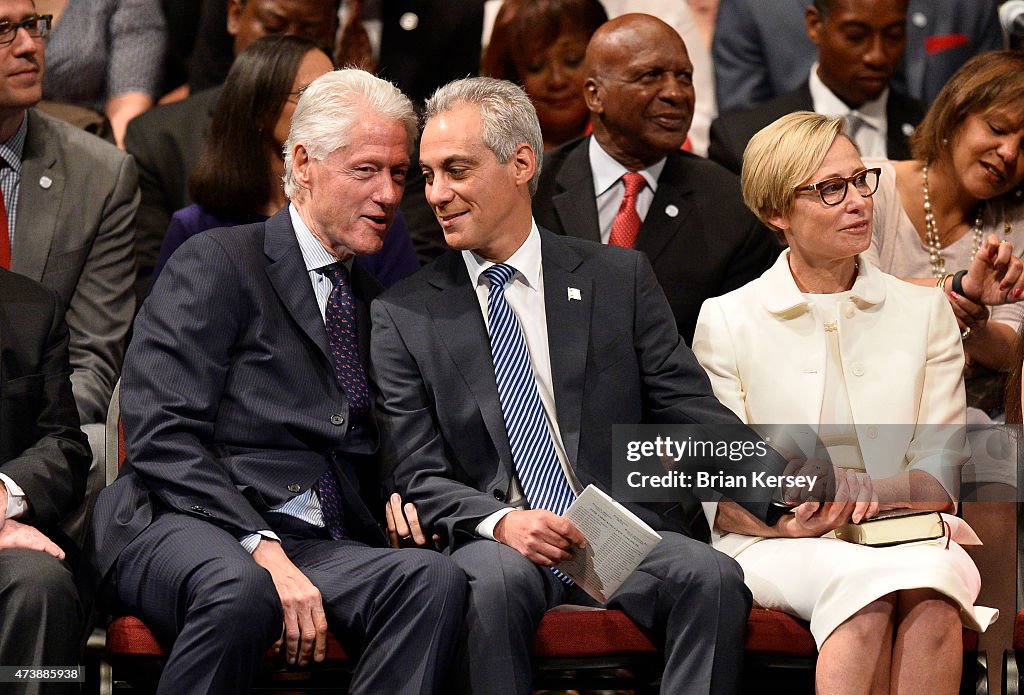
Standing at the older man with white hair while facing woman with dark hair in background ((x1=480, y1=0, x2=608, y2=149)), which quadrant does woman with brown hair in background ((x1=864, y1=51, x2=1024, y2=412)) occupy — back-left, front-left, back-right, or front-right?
front-right

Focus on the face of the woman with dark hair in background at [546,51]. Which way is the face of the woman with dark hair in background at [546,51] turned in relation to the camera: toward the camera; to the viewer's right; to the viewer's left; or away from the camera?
toward the camera

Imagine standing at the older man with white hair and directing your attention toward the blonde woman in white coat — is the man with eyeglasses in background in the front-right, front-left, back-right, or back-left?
back-left

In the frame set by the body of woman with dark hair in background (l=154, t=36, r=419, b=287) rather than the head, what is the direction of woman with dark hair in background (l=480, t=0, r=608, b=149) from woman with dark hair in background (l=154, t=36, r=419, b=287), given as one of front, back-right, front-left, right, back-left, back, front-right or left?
left

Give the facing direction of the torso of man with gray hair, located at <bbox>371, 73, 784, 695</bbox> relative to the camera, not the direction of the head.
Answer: toward the camera

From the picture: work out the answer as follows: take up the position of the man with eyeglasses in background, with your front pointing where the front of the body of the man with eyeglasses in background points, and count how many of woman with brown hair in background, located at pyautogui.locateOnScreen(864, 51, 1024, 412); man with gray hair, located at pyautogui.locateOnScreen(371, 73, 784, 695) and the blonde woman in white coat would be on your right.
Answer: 0

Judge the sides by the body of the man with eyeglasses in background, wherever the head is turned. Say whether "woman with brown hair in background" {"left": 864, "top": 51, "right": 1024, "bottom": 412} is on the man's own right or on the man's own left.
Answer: on the man's own left

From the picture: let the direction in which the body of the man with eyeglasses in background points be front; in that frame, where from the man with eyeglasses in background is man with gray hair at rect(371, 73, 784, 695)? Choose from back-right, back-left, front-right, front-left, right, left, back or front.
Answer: front-left

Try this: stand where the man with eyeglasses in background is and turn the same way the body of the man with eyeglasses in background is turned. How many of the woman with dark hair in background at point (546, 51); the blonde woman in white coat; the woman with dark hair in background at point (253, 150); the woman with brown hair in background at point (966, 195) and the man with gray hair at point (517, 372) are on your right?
0

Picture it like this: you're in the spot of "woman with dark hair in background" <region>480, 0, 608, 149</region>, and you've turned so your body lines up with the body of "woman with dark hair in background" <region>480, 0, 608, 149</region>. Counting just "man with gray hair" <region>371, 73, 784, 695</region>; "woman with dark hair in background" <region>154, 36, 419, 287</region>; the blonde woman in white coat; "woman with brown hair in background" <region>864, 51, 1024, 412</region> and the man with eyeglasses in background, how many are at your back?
0

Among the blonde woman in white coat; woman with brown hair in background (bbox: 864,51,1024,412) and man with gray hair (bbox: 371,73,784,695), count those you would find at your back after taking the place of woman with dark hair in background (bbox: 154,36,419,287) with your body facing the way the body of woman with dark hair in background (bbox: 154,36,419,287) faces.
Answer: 0

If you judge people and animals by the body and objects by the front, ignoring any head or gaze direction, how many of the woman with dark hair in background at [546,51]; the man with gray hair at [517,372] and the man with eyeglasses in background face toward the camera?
3

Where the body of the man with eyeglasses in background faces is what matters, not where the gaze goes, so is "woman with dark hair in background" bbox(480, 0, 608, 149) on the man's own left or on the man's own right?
on the man's own left

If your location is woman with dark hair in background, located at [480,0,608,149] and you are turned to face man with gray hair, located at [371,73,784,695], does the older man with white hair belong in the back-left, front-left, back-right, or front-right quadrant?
front-right

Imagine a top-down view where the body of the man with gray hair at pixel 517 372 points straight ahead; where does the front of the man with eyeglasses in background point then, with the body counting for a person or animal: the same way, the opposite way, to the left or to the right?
the same way

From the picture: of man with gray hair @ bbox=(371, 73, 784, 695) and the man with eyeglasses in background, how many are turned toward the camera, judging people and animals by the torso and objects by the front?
2

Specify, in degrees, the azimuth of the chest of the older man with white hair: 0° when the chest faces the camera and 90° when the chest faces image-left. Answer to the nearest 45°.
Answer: approximately 315°

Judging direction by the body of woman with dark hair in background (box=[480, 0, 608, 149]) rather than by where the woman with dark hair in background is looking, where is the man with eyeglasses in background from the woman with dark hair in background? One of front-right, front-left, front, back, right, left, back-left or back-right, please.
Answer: front-right

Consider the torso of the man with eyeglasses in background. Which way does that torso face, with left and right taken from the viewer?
facing the viewer

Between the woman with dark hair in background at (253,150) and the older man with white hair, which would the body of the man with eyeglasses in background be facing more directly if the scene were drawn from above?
the older man with white hair
